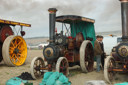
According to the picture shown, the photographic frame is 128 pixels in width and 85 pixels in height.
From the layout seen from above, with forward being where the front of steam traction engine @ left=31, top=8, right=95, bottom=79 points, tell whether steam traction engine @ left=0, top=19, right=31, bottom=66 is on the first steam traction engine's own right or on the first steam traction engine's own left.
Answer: on the first steam traction engine's own right

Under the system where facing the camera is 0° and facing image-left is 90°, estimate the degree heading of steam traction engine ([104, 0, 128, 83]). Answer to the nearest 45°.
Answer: approximately 45°

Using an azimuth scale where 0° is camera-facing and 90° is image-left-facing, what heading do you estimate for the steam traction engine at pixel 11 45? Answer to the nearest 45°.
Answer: approximately 45°
